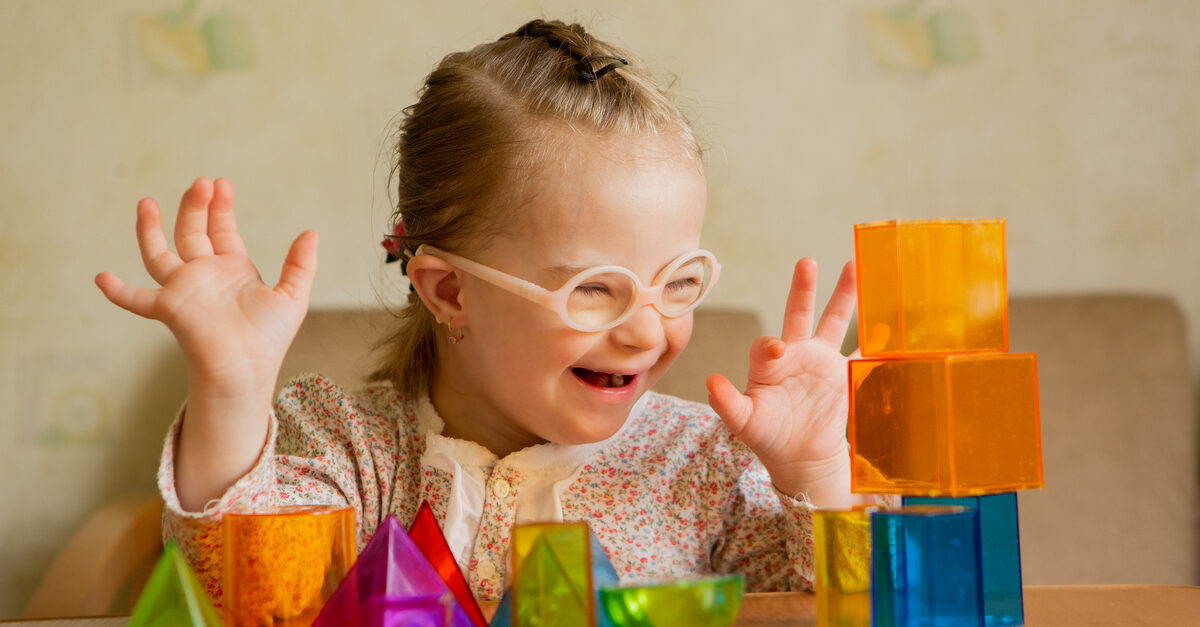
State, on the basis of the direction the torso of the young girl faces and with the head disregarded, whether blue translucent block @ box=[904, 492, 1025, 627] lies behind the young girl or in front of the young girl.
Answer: in front

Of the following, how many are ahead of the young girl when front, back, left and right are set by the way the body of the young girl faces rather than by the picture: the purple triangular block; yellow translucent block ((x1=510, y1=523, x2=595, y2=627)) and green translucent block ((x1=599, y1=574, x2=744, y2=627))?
3

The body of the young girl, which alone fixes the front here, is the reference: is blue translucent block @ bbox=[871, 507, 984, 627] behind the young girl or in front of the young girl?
in front

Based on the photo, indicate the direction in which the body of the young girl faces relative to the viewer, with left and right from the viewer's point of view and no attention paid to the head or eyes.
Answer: facing the viewer

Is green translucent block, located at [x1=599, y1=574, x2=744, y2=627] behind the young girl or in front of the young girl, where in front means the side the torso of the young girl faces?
in front

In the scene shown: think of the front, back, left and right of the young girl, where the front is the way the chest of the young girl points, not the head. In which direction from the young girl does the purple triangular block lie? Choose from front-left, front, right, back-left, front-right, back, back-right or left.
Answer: front

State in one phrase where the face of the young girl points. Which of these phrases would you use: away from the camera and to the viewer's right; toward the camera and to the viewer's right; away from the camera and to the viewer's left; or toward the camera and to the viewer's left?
toward the camera and to the viewer's right

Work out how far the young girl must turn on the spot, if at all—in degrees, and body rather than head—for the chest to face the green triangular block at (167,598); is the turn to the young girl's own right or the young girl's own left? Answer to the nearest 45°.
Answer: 0° — they already face it

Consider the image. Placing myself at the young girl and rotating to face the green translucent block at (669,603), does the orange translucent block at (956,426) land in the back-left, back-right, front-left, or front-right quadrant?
front-left
